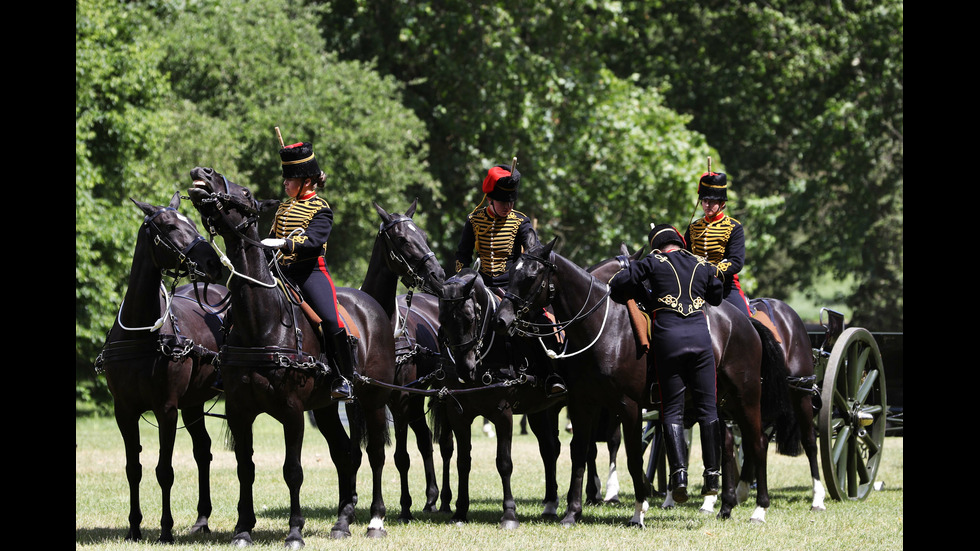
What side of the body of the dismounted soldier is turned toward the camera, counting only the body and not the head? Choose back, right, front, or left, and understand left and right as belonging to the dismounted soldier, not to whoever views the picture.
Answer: back

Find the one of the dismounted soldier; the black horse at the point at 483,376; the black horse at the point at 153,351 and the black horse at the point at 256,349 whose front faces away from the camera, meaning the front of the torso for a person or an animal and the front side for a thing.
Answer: the dismounted soldier

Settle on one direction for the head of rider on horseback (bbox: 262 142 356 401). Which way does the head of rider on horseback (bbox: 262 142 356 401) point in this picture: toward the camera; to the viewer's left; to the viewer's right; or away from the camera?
to the viewer's left

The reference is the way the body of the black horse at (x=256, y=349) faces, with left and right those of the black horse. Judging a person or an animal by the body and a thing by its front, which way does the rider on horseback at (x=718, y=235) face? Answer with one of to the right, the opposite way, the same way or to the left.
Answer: the same way

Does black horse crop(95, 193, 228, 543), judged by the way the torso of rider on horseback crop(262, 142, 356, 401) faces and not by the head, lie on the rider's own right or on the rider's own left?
on the rider's own right

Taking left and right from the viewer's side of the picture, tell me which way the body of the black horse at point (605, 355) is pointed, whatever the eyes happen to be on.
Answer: facing the viewer and to the left of the viewer

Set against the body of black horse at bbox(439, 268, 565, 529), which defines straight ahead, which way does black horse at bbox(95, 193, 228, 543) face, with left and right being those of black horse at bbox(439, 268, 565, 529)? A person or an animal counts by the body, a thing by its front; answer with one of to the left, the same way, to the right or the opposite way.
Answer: the same way

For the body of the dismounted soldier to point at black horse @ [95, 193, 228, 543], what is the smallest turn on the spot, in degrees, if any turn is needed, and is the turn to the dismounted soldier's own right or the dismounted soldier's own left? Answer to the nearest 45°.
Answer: approximately 90° to the dismounted soldier's own left

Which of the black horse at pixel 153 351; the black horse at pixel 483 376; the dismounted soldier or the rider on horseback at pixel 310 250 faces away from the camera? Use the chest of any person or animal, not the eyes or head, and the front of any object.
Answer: the dismounted soldier

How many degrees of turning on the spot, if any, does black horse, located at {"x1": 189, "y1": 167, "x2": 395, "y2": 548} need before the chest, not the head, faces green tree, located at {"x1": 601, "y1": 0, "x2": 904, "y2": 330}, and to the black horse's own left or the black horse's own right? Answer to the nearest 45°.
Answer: approximately 180°

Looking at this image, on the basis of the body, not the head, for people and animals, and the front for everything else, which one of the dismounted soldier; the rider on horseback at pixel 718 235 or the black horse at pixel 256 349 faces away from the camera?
the dismounted soldier

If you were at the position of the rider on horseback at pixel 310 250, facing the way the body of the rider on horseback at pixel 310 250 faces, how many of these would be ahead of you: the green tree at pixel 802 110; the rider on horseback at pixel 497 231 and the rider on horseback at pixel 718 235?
0

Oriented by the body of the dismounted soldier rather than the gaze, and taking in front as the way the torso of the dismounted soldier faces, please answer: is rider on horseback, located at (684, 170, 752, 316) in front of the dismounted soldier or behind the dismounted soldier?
in front

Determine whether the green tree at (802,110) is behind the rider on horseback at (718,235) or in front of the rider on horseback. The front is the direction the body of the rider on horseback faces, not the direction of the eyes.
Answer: behind

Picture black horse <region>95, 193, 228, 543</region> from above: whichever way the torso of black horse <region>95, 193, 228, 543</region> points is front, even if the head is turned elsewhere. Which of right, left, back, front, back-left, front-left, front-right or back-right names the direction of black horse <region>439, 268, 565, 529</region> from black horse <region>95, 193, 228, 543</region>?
back-left

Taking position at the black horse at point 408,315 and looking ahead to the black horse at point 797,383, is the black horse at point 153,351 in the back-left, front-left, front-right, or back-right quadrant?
back-right

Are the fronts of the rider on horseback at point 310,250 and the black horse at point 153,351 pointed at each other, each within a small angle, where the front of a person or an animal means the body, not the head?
no

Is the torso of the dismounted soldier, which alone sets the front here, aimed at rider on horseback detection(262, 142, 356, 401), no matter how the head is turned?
no
